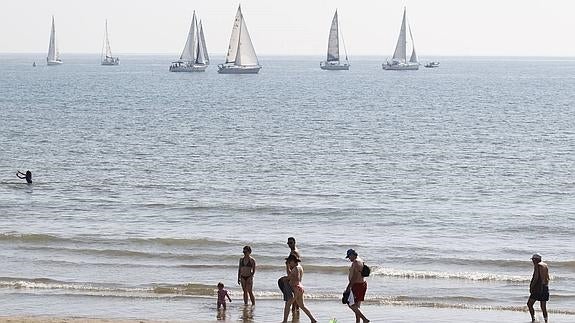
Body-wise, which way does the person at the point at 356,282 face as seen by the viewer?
to the viewer's left

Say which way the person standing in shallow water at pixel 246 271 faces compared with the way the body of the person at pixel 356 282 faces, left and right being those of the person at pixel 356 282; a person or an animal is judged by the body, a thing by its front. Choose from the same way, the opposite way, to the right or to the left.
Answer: to the left

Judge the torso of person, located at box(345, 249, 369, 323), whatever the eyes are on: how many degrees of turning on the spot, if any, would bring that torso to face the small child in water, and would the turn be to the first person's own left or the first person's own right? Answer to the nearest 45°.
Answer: approximately 45° to the first person's own right

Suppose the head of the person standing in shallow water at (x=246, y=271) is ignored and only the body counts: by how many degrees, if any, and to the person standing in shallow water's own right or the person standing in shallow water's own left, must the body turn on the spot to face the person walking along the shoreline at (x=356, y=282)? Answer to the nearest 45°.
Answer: approximately 45° to the person standing in shallow water's own left

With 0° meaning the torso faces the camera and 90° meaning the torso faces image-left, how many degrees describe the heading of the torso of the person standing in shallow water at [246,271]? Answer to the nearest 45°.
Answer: approximately 0°

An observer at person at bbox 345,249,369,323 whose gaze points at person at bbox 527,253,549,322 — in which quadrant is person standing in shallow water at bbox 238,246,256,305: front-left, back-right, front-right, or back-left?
back-left
